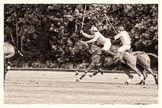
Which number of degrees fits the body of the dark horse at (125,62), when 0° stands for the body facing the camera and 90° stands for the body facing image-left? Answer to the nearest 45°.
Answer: approximately 90°

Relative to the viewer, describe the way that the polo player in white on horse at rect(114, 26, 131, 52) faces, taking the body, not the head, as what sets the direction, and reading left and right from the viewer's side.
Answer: facing to the left of the viewer

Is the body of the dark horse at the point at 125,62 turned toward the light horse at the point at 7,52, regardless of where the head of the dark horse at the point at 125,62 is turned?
yes

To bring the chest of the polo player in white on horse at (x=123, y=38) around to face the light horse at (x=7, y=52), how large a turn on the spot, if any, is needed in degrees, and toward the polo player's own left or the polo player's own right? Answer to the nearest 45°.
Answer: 0° — they already face it
